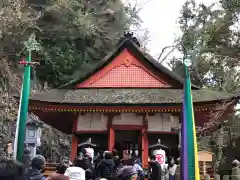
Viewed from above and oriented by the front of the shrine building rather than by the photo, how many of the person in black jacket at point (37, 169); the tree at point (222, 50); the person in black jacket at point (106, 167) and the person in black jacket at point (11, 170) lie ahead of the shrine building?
3

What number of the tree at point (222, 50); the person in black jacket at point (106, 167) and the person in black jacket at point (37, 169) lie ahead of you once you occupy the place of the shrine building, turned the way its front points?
2

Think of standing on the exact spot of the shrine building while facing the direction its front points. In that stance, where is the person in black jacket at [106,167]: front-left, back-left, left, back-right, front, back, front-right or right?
front

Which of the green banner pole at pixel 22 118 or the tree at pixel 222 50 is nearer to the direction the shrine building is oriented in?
the green banner pole

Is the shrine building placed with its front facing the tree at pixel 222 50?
no

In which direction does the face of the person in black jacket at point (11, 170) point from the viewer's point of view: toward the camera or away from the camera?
away from the camera

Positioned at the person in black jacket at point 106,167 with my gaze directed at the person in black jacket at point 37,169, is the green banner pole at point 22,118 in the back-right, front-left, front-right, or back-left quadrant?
front-right

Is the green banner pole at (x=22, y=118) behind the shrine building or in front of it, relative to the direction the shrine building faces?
in front

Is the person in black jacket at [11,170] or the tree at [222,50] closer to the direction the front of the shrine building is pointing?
the person in black jacket

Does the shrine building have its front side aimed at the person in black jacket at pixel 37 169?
yes

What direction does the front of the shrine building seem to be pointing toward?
toward the camera

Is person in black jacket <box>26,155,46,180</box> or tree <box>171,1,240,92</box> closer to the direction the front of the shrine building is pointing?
the person in black jacket

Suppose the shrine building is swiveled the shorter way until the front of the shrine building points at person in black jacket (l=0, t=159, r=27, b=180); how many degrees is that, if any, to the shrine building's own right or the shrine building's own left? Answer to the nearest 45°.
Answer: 0° — it already faces them
